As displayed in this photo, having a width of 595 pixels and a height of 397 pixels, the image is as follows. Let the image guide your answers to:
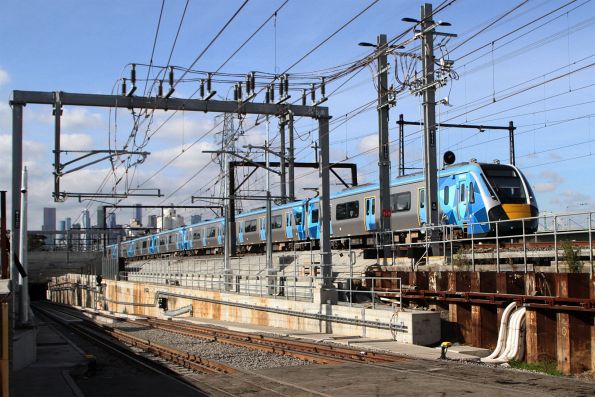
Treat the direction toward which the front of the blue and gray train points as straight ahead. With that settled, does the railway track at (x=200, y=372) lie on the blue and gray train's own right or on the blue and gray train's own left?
on the blue and gray train's own right

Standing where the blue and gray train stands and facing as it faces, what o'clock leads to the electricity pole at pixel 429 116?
The electricity pole is roughly at 2 o'clock from the blue and gray train.

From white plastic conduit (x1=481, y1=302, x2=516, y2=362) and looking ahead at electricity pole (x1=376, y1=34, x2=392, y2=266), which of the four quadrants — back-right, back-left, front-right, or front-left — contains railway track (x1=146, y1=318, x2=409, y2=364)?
front-left

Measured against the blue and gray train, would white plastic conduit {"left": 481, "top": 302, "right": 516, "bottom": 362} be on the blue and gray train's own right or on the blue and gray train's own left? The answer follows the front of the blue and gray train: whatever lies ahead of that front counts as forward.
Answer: on the blue and gray train's own right

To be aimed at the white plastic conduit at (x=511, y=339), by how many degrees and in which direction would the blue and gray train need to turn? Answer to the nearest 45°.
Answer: approximately 45° to its right

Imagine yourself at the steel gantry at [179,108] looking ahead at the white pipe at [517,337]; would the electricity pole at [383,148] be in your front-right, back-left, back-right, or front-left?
front-left

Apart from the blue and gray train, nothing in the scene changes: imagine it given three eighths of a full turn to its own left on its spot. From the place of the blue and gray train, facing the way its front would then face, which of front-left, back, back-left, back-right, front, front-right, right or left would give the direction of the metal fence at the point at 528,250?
back

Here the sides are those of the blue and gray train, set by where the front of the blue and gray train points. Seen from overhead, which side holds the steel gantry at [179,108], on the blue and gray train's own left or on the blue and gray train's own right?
on the blue and gray train's own right

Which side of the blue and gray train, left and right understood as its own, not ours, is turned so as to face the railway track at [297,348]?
right

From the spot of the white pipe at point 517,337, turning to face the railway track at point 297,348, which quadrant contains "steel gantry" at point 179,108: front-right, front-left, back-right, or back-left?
front-right

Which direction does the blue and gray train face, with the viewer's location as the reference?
facing the viewer and to the right of the viewer

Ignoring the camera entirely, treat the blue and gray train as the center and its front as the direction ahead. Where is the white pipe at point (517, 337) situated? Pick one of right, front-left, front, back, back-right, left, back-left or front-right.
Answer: front-right
